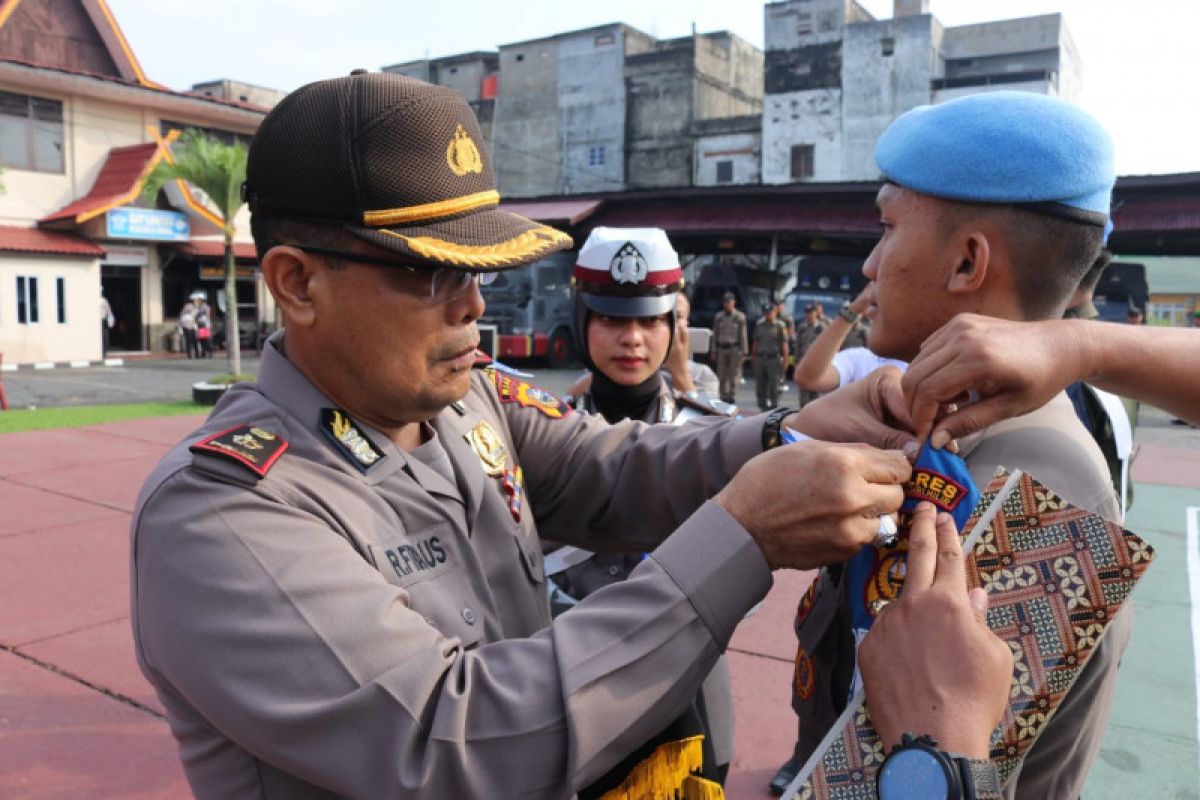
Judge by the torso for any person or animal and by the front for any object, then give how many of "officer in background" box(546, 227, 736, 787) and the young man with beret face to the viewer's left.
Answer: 1

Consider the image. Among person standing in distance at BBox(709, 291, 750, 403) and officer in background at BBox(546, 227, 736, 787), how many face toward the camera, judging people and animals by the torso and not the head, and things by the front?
2

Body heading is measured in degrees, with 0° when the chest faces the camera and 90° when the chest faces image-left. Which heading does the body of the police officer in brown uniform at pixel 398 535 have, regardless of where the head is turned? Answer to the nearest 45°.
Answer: approximately 315°

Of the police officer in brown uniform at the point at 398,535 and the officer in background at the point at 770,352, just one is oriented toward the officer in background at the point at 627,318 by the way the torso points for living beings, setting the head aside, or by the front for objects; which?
the officer in background at the point at 770,352

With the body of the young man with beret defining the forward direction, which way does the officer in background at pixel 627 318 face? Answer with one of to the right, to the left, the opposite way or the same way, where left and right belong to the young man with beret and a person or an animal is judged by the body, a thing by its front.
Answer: to the left

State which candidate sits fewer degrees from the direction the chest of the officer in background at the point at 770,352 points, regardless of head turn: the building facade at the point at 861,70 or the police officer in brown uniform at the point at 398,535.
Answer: the police officer in brown uniform

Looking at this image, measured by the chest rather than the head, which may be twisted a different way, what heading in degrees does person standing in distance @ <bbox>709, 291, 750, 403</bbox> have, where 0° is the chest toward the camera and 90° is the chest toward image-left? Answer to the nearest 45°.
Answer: approximately 0°

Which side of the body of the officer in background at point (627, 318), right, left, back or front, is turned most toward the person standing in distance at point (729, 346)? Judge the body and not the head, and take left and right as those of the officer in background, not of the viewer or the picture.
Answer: back

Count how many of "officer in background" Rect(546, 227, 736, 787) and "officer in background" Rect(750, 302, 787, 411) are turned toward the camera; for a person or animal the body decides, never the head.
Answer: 2

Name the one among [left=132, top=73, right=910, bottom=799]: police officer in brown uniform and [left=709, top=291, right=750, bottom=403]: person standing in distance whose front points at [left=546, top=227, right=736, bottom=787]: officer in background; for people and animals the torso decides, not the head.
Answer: the person standing in distance

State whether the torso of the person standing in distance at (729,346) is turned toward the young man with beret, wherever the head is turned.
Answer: yes

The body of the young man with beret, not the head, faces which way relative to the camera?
to the viewer's left

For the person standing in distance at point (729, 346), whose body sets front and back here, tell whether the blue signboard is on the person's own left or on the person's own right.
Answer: on the person's own right
